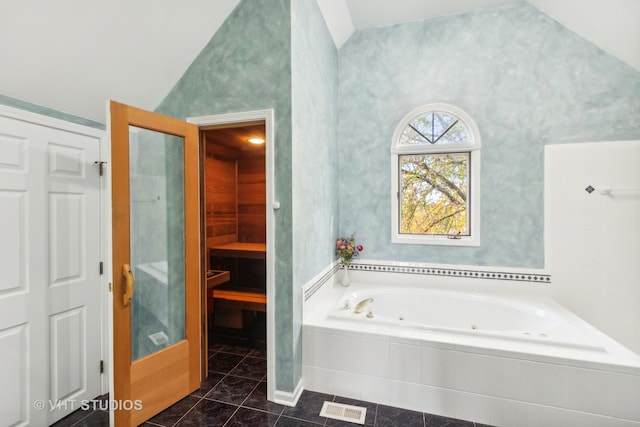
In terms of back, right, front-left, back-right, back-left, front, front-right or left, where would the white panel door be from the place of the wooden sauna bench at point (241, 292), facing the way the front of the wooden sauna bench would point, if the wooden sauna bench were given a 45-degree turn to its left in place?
right

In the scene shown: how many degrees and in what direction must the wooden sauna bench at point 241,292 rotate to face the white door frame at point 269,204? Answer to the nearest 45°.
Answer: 0° — it already faces it

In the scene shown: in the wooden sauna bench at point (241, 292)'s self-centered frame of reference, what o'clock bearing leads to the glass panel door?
The glass panel door is roughly at 1 o'clock from the wooden sauna bench.

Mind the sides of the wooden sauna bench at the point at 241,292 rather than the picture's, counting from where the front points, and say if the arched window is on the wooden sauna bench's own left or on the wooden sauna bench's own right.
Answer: on the wooden sauna bench's own left

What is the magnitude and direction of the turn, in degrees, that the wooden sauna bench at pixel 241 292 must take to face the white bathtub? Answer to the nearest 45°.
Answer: approximately 45° to its left

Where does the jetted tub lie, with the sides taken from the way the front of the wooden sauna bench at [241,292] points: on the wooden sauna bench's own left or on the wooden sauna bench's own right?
on the wooden sauna bench's own left

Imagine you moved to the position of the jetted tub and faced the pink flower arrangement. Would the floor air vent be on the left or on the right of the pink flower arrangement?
left

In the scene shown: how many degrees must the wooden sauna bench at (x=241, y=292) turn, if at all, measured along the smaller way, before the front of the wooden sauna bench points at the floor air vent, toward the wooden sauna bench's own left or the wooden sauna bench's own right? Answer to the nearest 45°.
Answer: approximately 45° to the wooden sauna bench's own left

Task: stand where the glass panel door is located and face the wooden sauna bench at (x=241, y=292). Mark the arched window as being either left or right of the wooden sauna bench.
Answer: right

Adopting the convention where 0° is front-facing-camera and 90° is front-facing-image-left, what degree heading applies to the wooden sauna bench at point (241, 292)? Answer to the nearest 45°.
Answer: approximately 0°

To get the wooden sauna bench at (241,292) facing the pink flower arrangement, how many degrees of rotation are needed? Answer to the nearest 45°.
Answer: approximately 90° to its left

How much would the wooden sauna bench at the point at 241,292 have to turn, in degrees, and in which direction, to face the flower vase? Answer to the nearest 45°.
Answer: approximately 90° to its left
